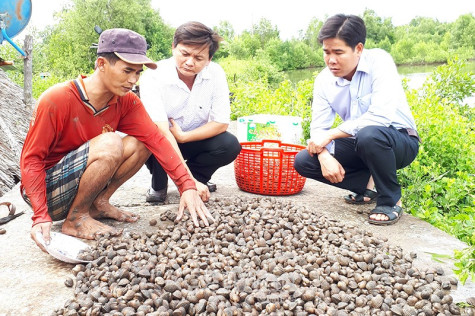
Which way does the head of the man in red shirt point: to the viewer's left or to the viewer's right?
to the viewer's right

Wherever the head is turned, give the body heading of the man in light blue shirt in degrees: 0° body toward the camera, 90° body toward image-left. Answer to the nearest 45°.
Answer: approximately 45°

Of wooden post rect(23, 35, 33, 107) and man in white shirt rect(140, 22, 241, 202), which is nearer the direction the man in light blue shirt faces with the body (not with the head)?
the man in white shirt

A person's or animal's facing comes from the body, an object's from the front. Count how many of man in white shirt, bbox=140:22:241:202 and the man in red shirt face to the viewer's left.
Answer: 0

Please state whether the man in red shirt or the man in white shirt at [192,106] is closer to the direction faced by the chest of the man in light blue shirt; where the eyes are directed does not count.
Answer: the man in red shirt

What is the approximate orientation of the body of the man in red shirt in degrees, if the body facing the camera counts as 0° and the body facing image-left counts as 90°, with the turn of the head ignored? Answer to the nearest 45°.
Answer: approximately 315°

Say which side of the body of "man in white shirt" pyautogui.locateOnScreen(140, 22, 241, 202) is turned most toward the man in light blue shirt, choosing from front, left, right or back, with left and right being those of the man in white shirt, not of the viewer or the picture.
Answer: left

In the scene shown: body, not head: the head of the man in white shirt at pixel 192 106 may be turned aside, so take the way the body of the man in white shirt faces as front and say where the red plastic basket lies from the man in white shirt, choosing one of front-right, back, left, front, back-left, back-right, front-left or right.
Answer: left

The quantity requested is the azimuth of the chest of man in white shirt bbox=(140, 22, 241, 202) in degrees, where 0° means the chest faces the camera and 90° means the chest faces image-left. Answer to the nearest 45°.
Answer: approximately 0°

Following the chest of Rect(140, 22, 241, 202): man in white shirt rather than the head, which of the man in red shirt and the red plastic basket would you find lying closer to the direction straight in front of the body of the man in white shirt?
the man in red shirt

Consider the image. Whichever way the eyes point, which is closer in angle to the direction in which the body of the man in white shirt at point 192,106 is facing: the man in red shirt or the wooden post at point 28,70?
the man in red shirt

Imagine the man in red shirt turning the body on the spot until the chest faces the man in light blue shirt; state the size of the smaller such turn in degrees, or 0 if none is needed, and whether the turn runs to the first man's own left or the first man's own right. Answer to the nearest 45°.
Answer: approximately 45° to the first man's own left

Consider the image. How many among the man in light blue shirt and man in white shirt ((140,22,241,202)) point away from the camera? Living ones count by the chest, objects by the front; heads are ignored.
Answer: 0

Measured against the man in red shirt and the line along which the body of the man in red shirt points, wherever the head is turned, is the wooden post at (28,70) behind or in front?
behind

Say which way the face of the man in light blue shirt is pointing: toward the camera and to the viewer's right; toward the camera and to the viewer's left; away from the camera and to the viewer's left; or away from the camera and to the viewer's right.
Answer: toward the camera and to the viewer's left
